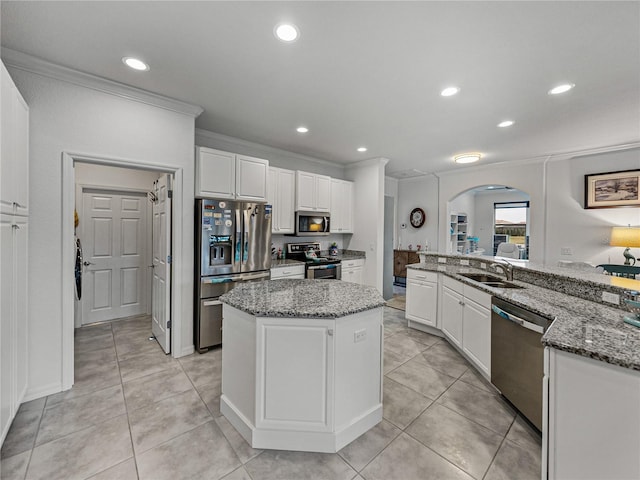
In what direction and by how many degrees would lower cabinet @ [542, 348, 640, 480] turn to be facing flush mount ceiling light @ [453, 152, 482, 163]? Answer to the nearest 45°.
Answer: approximately 90° to its right

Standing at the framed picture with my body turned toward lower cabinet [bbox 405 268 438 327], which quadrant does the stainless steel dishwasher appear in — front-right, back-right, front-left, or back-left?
front-left

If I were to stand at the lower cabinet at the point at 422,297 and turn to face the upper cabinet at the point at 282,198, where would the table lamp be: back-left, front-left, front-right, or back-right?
back-right

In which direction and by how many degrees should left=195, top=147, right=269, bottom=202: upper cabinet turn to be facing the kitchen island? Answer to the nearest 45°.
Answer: approximately 45° to its right

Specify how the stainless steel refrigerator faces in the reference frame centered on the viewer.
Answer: facing the viewer and to the right of the viewer

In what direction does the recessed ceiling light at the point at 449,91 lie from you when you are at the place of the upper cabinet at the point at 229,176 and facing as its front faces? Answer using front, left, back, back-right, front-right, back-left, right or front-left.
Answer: front

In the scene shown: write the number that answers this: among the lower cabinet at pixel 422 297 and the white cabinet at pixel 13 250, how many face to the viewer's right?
1

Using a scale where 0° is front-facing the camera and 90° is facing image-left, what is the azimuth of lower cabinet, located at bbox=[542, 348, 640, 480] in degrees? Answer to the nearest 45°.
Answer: approximately 45°

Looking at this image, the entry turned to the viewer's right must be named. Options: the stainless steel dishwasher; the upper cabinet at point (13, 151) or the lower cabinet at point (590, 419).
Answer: the upper cabinet

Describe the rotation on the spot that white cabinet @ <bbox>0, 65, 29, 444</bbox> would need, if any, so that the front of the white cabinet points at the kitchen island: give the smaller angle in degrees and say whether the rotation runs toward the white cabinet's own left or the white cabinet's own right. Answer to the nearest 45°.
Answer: approximately 45° to the white cabinet's own right

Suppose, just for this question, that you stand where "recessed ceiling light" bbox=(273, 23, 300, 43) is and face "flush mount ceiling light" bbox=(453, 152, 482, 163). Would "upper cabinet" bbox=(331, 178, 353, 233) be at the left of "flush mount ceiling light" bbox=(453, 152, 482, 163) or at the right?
left

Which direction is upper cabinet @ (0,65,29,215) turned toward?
to the viewer's right

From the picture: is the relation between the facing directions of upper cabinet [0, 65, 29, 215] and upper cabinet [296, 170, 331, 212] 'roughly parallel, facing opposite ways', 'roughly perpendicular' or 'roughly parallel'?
roughly perpendicular

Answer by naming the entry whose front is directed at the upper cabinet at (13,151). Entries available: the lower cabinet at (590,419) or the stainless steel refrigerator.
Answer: the lower cabinet

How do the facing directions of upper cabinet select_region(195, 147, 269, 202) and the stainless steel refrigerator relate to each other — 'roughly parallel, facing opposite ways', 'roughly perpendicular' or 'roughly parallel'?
roughly parallel
